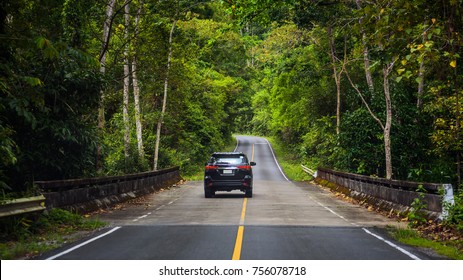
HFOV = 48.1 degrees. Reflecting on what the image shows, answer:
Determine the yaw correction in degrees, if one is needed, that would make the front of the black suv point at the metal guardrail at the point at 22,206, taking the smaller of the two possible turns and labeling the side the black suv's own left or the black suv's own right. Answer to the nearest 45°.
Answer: approximately 180°

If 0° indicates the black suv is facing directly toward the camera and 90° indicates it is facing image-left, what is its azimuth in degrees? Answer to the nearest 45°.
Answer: approximately 180°
